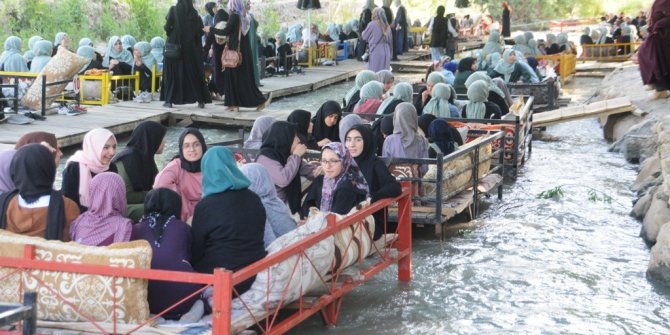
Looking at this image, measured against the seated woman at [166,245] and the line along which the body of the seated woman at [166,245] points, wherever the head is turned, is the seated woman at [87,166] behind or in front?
in front

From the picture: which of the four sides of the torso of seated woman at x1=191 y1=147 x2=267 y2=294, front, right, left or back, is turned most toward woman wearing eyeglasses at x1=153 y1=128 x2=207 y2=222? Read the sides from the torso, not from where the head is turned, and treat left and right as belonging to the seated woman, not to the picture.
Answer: front

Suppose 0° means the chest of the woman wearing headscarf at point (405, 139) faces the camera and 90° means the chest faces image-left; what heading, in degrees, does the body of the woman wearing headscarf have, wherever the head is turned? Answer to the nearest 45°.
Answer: approximately 180°

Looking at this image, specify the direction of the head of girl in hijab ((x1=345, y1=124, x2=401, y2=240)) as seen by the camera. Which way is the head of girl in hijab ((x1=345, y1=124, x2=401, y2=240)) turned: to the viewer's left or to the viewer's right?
to the viewer's left

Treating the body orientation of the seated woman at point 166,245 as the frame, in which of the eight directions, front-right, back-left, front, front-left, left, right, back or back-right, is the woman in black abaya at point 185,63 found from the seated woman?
front

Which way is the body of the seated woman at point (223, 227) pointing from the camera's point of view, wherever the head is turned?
away from the camera

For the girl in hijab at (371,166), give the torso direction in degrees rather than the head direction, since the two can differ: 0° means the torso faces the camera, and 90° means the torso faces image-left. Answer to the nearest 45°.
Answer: approximately 45°

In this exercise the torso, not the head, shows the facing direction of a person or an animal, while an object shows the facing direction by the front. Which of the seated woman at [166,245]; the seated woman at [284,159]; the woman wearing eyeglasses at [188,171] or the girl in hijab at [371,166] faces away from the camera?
the seated woman at [166,245]

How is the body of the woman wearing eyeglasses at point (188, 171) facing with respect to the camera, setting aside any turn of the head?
toward the camera
